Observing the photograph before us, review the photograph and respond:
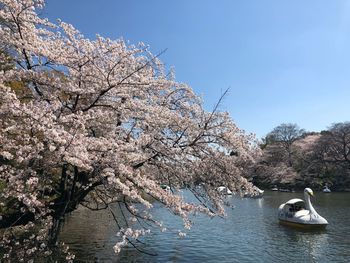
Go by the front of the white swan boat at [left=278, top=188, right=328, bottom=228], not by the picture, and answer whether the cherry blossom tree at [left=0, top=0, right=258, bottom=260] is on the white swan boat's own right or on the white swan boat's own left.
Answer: on the white swan boat's own right

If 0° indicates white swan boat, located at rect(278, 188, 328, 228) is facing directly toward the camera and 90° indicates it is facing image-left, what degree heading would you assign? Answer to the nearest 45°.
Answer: approximately 315°
